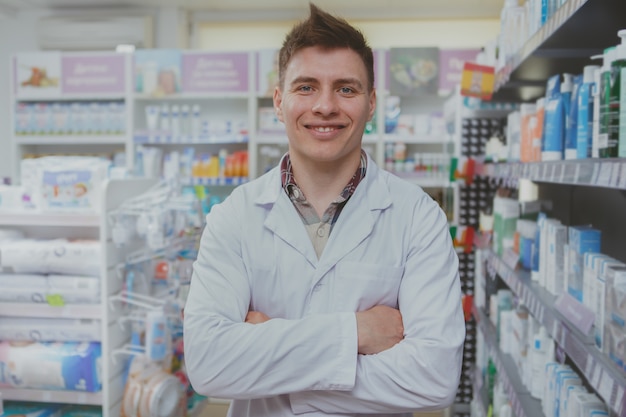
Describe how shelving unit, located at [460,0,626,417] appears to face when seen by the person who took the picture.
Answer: facing to the left of the viewer

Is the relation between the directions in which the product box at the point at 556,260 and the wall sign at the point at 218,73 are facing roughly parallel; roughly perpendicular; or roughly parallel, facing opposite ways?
roughly perpendicular

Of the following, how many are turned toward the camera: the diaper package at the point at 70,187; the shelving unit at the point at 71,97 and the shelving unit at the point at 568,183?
2

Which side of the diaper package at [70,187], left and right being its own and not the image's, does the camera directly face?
front

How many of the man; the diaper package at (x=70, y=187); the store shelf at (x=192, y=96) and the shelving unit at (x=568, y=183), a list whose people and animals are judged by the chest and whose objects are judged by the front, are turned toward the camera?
3

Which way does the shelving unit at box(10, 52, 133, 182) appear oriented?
toward the camera

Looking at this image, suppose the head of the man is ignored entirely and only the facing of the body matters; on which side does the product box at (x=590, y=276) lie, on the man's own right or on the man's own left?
on the man's own left

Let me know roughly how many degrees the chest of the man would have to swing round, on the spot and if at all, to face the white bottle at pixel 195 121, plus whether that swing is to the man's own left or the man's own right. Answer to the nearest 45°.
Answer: approximately 180°

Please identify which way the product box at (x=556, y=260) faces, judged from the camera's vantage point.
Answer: facing the viewer and to the left of the viewer

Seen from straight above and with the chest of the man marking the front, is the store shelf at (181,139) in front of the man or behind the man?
behind

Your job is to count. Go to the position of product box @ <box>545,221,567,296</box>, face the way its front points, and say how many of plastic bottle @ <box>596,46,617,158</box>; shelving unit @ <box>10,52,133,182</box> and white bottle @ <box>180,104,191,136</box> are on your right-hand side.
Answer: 2

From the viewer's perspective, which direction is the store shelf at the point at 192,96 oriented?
toward the camera
